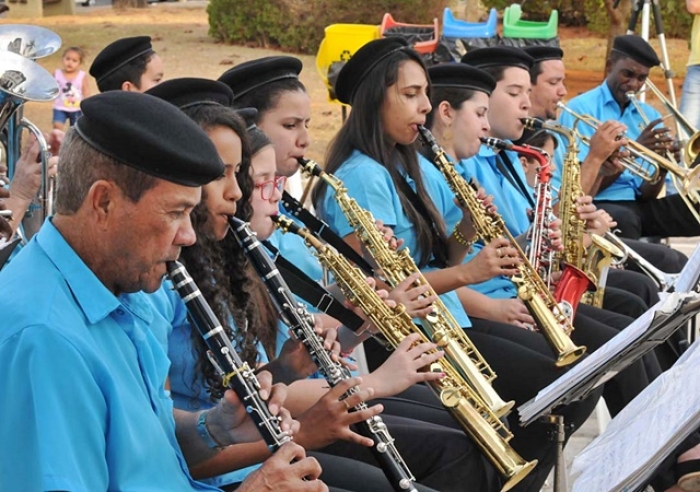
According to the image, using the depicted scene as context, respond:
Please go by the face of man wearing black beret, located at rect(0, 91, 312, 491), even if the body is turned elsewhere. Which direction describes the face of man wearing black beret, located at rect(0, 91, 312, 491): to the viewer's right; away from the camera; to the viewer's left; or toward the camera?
to the viewer's right

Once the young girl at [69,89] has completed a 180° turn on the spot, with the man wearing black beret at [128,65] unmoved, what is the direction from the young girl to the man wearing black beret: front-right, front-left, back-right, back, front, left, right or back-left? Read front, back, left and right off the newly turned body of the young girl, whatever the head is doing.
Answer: back

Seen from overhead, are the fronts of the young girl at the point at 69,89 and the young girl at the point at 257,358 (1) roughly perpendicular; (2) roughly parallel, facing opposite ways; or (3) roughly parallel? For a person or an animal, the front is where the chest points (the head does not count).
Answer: roughly perpendicular

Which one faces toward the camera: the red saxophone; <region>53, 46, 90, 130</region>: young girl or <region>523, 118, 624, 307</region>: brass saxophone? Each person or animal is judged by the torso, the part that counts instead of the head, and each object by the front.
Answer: the young girl

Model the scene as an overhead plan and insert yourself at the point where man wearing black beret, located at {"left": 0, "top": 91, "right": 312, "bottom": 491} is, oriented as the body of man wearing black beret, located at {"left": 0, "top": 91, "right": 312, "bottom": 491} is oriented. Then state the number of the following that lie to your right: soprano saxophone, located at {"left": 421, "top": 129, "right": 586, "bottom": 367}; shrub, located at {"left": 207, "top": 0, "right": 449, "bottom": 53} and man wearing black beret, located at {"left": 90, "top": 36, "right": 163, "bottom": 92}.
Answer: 0

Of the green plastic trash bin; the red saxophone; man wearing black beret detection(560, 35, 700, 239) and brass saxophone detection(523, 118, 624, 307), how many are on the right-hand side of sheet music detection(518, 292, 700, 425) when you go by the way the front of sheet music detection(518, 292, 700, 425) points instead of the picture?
4

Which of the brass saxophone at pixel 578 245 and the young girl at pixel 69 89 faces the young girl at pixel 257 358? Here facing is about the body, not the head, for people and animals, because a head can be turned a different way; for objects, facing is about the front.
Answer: the young girl at pixel 69 89

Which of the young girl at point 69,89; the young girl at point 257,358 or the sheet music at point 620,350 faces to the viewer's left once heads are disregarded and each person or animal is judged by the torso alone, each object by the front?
the sheet music

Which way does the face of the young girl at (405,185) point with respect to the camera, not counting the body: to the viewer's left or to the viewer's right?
to the viewer's right

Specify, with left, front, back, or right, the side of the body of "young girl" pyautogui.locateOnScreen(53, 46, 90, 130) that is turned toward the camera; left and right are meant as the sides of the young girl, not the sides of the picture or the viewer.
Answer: front

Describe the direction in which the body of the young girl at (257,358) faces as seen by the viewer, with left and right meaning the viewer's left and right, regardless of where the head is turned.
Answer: facing to the right of the viewer

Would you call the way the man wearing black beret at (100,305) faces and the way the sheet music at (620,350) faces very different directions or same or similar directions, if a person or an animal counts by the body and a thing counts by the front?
very different directions

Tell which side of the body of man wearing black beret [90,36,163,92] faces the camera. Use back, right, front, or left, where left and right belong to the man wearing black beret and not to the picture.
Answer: right
